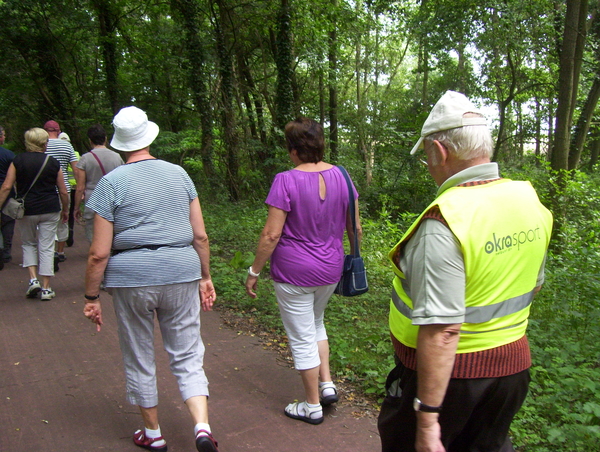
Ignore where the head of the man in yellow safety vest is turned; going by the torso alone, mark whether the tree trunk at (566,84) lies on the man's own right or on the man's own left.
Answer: on the man's own right

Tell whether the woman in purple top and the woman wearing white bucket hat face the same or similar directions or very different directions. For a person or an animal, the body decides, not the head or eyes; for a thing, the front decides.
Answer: same or similar directions

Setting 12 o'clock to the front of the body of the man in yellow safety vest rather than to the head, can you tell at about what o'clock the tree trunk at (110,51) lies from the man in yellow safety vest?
The tree trunk is roughly at 12 o'clock from the man in yellow safety vest.

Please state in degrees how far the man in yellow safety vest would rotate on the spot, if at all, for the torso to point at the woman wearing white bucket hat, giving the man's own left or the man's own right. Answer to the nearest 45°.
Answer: approximately 45° to the man's own left

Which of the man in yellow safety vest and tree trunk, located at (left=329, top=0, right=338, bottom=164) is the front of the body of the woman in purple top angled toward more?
the tree trunk

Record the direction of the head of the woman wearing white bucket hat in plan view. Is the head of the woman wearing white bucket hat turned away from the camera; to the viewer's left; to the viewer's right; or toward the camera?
away from the camera

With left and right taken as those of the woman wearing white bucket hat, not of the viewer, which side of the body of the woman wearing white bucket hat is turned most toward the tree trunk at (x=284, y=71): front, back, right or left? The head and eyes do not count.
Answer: front

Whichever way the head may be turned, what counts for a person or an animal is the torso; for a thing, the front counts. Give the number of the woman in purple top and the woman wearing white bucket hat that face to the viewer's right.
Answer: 0

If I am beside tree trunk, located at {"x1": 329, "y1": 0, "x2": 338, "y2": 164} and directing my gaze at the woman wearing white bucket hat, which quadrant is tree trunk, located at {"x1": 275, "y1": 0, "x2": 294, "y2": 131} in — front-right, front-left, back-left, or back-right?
front-right

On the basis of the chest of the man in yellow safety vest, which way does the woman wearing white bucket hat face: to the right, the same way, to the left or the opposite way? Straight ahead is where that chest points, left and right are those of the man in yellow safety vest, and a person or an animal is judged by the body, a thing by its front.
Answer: the same way

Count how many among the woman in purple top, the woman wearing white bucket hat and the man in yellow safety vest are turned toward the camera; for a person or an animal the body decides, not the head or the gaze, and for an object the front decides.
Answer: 0

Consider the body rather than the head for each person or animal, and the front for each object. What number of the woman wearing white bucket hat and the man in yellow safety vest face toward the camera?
0

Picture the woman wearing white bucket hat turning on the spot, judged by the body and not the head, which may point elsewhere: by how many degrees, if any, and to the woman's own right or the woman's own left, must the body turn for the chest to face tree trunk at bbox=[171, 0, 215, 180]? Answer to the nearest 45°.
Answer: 0° — they already face it

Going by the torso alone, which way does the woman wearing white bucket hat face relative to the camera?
away from the camera

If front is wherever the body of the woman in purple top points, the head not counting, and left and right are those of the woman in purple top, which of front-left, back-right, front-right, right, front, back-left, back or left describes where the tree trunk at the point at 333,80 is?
front-right

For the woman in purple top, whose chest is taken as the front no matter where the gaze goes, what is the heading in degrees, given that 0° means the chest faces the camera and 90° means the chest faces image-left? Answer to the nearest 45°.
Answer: approximately 135°

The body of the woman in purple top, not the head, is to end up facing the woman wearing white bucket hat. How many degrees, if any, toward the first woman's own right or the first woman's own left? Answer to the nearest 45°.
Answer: approximately 90° to the first woman's own left
